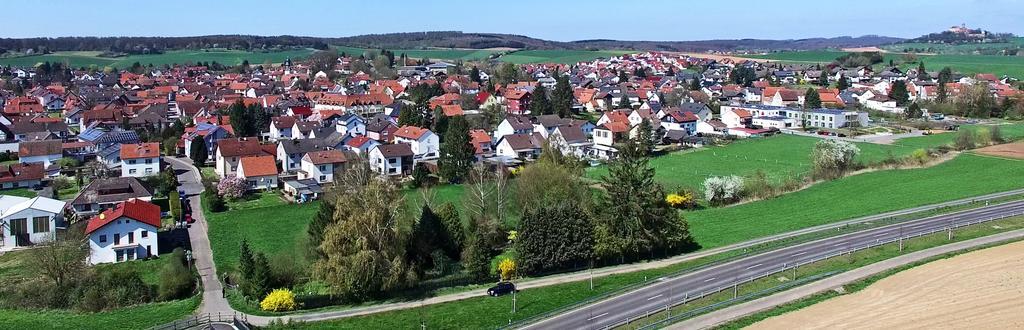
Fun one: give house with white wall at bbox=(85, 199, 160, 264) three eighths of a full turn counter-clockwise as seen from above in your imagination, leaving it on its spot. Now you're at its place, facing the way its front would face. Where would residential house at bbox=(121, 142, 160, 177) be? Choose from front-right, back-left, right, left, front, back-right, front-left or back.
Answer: front-left

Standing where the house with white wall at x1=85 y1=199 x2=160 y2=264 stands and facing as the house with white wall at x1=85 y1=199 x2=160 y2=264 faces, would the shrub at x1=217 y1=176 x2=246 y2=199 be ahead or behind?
behind

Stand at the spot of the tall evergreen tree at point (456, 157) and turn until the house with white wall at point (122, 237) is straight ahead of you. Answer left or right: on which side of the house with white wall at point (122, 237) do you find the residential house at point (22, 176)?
right

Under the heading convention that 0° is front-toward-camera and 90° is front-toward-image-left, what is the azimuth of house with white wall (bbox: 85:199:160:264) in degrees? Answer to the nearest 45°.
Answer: approximately 0°

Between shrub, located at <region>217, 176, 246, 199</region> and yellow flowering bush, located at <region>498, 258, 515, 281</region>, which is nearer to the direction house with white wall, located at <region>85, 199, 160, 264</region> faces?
the yellow flowering bush

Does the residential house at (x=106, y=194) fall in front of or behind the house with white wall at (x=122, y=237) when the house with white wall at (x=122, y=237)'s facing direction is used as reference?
behind

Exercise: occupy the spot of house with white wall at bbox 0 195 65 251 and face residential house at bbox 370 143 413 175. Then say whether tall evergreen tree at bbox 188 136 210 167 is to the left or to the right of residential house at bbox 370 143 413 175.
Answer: left

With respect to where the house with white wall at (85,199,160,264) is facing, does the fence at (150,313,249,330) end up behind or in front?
in front

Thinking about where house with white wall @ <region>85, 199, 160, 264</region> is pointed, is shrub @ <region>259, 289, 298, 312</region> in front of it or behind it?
in front

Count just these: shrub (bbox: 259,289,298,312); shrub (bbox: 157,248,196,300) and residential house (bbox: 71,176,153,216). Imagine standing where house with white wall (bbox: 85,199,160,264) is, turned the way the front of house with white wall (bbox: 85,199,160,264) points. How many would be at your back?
1

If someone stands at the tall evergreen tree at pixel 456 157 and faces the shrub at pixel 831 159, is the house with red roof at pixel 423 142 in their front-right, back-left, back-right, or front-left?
back-left

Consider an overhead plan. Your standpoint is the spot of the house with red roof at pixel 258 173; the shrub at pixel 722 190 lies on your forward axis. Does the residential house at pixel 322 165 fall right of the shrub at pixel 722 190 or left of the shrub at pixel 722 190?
left

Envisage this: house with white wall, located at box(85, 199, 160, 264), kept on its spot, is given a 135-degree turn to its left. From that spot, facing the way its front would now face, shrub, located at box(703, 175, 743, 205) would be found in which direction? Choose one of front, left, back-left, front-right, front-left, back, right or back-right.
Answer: front-right
